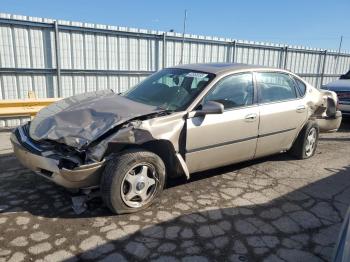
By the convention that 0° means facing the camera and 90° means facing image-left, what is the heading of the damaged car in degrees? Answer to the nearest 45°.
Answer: approximately 45°
